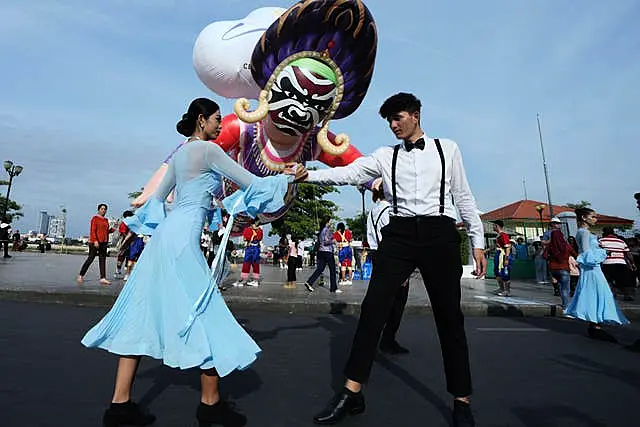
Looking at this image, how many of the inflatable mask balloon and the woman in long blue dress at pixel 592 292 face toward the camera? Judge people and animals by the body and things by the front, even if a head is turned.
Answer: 1

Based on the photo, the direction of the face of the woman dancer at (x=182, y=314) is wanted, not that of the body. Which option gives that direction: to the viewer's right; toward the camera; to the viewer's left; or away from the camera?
to the viewer's right

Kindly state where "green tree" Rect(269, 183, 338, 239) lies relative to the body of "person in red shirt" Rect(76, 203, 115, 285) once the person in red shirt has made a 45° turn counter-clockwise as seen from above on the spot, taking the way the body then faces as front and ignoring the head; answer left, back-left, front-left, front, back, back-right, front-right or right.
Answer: front-left

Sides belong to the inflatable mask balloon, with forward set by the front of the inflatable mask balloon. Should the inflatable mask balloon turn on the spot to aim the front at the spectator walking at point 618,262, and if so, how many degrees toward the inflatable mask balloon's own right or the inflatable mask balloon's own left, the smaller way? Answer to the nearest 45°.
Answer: approximately 90° to the inflatable mask balloon's own left

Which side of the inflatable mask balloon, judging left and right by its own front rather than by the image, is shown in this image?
front
